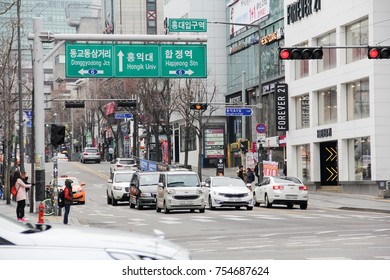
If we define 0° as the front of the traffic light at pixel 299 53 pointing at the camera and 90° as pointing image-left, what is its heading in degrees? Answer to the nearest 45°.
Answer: approximately 0°

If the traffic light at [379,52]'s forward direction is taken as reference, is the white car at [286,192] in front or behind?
behind

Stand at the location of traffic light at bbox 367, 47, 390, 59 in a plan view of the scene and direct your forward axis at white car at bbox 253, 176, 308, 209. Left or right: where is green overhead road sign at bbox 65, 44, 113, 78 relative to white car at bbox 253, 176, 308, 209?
left

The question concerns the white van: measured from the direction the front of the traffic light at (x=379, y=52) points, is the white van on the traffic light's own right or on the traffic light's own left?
on the traffic light's own right

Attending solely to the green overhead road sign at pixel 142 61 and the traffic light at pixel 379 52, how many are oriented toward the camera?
2
